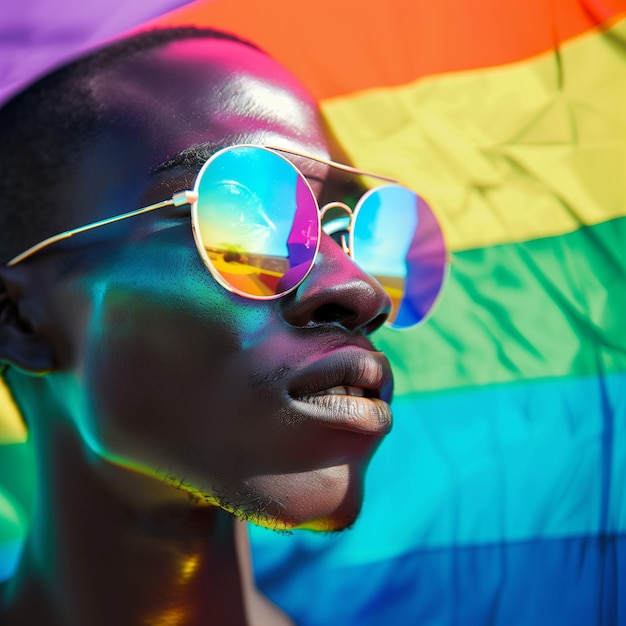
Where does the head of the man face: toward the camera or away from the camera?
toward the camera
